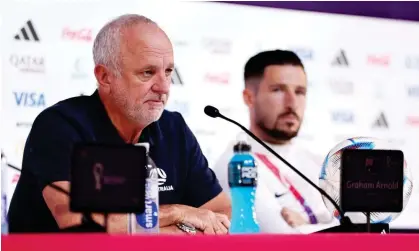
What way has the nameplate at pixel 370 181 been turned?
toward the camera

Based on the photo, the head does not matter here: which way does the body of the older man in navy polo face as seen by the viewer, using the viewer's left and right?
facing the viewer and to the right of the viewer

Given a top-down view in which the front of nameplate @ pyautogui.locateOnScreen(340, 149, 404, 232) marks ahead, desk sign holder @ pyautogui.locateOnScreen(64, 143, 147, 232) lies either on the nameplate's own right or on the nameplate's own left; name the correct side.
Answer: on the nameplate's own right

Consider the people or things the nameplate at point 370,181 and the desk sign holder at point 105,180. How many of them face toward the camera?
2

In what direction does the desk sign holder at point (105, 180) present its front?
toward the camera

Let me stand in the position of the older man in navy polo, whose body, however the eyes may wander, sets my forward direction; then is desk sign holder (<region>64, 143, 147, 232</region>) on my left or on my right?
on my right

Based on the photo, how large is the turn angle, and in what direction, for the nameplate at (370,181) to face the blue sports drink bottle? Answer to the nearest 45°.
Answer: approximately 135° to its right

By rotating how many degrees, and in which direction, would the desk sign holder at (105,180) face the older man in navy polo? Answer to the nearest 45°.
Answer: approximately 180°
